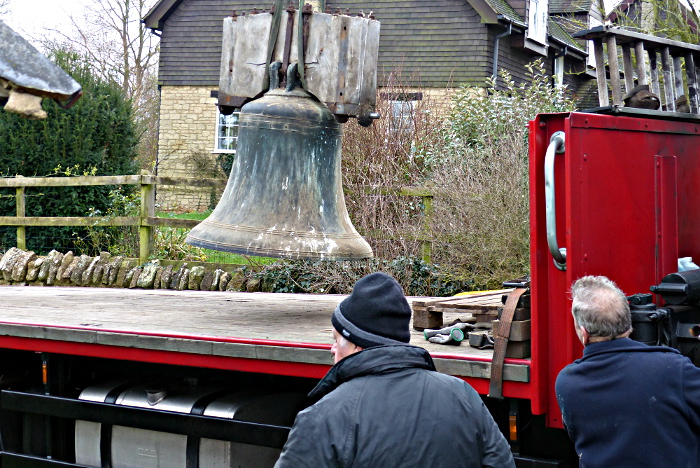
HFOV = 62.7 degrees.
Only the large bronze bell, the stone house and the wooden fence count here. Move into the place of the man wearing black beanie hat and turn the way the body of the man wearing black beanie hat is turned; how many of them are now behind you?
0

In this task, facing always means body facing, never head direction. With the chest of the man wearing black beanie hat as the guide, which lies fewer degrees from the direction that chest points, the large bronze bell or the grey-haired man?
the large bronze bell

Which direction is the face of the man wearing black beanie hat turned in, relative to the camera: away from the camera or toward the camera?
away from the camera

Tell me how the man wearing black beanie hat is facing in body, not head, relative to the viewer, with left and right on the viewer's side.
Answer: facing away from the viewer and to the left of the viewer

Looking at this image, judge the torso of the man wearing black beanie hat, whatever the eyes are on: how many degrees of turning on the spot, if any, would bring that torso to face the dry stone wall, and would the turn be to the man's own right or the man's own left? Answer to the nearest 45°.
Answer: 0° — they already face it

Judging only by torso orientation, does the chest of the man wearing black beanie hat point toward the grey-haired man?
no

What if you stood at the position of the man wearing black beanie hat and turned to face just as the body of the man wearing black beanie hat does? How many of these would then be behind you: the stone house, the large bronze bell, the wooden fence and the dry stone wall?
0

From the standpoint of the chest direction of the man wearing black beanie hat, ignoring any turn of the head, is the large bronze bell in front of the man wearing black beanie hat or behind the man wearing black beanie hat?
in front

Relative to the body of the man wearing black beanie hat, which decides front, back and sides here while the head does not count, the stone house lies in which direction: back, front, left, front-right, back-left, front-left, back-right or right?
front-right

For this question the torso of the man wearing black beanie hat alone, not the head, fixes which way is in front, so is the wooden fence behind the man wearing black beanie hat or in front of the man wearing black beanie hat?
in front
